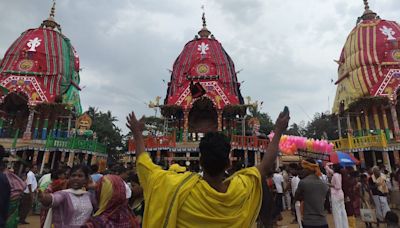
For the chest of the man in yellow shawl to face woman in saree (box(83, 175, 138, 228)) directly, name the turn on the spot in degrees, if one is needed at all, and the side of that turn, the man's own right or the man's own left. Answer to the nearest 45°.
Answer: approximately 45° to the man's own left

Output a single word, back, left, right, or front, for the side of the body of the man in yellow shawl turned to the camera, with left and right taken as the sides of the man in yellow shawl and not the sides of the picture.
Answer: back

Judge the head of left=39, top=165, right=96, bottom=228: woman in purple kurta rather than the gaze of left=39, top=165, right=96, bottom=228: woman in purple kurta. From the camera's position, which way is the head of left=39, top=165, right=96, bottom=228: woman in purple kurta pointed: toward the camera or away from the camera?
toward the camera
